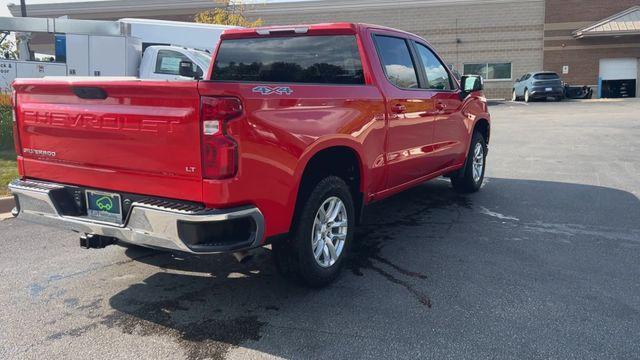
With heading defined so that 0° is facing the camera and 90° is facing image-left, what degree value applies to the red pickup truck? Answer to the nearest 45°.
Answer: approximately 225°

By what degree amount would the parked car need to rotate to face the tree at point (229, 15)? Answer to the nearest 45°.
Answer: approximately 45° to its left

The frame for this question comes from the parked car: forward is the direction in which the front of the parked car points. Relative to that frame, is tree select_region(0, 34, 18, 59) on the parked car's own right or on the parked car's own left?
on the parked car's own left

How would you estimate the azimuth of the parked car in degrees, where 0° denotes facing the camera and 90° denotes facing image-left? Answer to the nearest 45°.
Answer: approximately 135°

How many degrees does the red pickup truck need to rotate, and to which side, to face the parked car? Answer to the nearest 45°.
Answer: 0° — it already faces it
